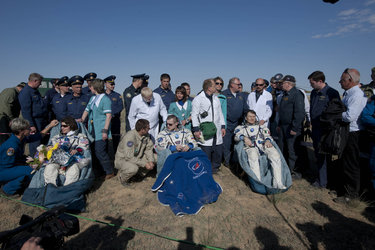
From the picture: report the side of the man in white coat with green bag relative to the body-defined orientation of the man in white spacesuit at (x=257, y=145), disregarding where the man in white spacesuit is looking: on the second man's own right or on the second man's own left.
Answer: on the second man's own right

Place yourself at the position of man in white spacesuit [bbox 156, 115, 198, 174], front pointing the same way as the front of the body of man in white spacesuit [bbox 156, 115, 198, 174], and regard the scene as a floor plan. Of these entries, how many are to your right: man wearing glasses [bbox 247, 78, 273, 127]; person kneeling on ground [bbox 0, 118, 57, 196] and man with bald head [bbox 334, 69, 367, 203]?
1

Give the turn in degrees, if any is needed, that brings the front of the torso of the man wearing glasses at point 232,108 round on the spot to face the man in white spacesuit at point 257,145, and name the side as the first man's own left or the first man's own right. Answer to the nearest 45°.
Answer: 0° — they already face them

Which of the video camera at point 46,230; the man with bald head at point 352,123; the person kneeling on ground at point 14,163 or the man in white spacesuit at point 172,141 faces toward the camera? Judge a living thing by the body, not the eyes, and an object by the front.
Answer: the man in white spacesuit

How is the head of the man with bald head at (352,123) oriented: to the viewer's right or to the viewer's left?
to the viewer's left

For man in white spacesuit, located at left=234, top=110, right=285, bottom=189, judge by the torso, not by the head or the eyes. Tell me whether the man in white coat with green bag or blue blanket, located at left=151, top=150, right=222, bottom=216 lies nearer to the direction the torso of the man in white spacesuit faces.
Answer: the blue blanket

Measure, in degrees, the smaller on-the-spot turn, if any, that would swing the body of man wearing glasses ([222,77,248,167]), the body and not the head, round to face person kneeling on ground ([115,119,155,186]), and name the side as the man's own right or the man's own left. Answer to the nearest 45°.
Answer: approximately 90° to the man's own right

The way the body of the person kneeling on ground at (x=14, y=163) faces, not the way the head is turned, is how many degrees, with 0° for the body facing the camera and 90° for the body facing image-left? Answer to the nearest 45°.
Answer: approximately 270°

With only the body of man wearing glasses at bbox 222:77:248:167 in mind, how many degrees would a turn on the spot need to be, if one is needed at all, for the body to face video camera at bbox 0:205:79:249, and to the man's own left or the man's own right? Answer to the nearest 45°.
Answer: approximately 45° to the man's own right

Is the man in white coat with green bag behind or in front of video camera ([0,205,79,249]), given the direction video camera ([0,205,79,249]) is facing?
in front

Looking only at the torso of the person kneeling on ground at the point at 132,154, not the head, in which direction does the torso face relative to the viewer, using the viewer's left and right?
facing the viewer and to the right of the viewer

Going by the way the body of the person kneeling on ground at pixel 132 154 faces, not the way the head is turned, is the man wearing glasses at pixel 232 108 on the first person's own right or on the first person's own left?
on the first person's own left
